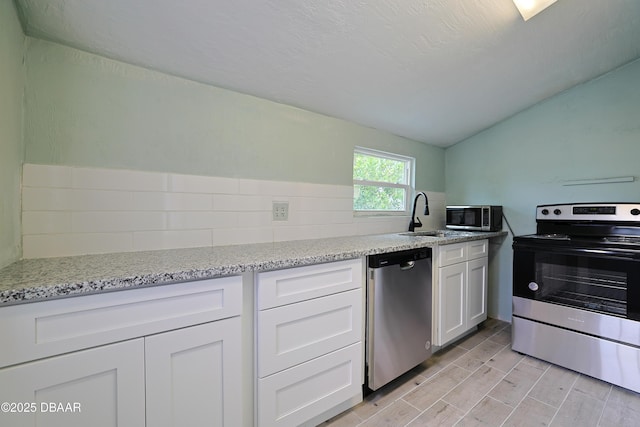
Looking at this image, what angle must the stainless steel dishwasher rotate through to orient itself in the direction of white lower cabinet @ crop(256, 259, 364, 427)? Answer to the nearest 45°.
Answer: approximately 90° to its right

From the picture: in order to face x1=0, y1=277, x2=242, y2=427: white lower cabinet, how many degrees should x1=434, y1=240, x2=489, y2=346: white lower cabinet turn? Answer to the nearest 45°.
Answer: approximately 90° to its right

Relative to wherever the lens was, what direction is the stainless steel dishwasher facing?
facing the viewer and to the right of the viewer

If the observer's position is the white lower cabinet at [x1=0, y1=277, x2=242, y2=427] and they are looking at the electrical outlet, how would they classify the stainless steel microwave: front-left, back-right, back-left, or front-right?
front-right

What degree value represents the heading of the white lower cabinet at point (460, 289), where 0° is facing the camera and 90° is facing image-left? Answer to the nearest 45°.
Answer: approximately 315°

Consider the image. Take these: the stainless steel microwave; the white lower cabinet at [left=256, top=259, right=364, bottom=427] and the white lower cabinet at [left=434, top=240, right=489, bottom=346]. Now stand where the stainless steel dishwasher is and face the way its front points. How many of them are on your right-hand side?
1

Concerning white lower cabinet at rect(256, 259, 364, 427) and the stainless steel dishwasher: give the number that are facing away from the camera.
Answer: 0

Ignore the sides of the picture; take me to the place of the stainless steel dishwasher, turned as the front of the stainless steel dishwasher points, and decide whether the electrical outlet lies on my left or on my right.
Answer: on my right

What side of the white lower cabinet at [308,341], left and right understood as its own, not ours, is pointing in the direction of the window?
left

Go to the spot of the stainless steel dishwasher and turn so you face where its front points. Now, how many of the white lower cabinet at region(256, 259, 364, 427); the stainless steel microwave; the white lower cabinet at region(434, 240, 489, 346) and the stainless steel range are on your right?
1

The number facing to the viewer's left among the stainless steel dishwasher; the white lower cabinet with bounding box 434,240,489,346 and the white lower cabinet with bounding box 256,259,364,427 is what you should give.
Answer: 0

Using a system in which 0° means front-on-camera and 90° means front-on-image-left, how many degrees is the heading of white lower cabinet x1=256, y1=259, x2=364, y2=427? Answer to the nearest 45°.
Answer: approximately 315°

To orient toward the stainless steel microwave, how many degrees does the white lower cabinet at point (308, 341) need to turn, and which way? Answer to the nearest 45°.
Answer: approximately 90° to its left
